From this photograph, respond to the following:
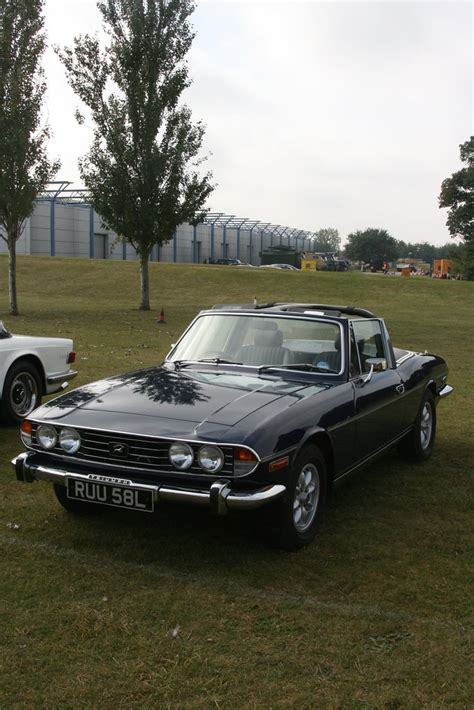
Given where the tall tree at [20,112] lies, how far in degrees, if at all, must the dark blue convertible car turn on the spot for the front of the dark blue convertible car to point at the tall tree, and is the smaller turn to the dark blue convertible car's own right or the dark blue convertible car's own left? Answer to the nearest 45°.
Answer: approximately 135° to the dark blue convertible car's own right

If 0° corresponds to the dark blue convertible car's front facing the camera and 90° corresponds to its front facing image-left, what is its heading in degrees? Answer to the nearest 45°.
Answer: approximately 45°

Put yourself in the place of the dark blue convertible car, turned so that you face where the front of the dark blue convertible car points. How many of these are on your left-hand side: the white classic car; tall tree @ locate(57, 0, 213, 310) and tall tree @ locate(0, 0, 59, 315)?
0

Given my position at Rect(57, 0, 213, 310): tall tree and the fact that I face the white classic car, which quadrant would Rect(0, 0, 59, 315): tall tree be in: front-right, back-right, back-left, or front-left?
front-right

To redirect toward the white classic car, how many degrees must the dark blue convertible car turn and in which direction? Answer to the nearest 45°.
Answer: approximately 90° to its right

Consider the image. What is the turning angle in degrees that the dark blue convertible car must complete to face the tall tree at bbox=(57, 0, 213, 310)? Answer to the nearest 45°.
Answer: approximately 135° to its right

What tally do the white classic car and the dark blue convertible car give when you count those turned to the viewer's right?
0
